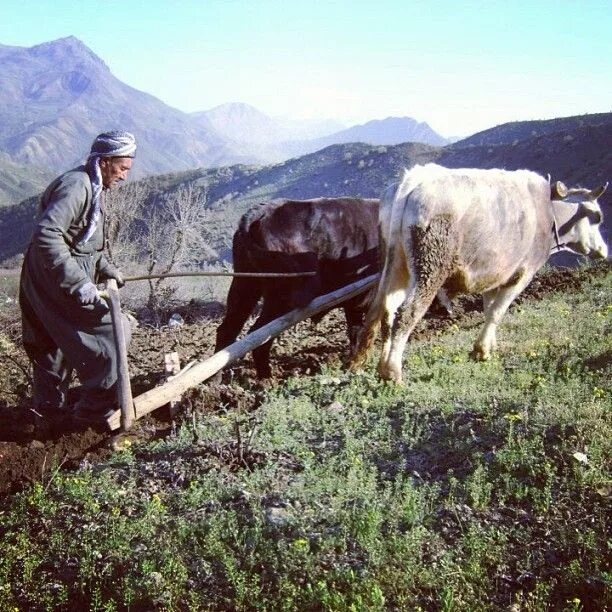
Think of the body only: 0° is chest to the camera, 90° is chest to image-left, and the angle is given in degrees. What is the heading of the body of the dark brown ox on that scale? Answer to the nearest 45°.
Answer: approximately 270°

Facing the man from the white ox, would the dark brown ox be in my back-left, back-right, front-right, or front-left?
front-right

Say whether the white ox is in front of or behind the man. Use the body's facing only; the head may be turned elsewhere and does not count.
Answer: in front

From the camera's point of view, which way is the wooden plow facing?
to the viewer's right

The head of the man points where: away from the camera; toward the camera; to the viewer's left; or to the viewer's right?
to the viewer's right

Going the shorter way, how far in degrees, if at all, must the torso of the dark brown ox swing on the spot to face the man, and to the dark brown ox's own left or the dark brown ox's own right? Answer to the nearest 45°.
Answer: approximately 135° to the dark brown ox's own right

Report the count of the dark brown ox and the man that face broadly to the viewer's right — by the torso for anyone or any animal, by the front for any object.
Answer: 2

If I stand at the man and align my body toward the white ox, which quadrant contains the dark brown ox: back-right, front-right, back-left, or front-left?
front-left

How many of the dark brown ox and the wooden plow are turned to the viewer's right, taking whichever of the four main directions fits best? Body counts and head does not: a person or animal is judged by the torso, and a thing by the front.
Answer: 2

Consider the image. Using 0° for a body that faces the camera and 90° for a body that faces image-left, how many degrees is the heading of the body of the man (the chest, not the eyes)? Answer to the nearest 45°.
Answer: approximately 270°
